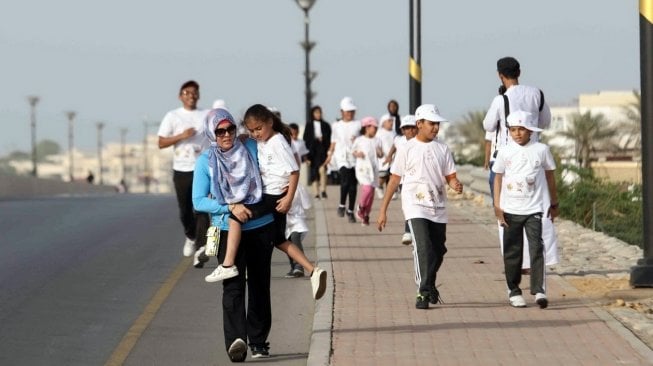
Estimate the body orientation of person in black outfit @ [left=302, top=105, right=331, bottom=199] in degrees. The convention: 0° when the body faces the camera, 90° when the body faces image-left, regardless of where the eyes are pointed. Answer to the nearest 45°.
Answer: approximately 0°

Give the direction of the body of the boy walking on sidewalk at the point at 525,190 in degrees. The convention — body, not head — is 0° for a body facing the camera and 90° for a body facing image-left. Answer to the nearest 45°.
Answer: approximately 0°

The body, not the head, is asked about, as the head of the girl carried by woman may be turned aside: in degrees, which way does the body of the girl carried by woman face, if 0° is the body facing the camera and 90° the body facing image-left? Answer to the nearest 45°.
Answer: approximately 45°
